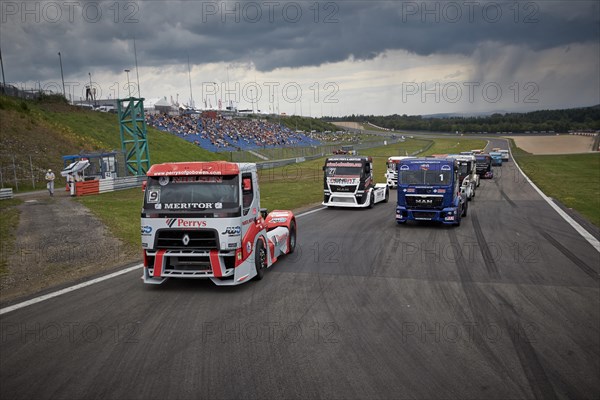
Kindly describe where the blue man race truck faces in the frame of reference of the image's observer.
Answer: facing the viewer

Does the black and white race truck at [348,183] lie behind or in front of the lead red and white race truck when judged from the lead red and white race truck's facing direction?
behind

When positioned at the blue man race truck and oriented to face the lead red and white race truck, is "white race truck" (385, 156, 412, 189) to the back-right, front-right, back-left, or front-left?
back-right

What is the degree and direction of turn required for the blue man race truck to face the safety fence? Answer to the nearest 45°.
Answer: approximately 90° to its right

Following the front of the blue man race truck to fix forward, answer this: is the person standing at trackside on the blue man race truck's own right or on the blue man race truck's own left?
on the blue man race truck's own right

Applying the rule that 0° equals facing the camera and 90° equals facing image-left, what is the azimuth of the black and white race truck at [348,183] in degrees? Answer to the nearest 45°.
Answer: approximately 45°

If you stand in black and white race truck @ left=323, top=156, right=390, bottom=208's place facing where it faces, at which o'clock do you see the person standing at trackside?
The person standing at trackside is roughly at 2 o'clock from the black and white race truck.

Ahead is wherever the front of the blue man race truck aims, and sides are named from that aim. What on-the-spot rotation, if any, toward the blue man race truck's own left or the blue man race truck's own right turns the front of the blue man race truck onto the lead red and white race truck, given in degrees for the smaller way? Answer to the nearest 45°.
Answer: approximately 45° to the blue man race truck's own right

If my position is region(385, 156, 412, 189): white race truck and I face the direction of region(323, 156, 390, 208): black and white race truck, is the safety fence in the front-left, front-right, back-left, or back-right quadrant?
front-right

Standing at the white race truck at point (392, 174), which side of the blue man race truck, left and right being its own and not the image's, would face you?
back

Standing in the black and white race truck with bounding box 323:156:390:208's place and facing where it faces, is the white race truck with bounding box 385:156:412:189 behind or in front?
behind

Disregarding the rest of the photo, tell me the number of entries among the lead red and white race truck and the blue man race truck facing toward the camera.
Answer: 2
